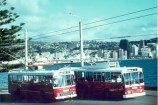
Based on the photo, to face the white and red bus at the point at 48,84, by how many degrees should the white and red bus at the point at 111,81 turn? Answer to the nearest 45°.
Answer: approximately 135° to its right

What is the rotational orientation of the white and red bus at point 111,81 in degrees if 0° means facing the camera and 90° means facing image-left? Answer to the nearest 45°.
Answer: approximately 315°

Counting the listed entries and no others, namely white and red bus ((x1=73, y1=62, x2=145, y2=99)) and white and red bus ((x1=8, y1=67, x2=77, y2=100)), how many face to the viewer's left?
0

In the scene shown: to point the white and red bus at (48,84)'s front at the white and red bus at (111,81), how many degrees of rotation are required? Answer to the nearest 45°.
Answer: approximately 45° to its left
